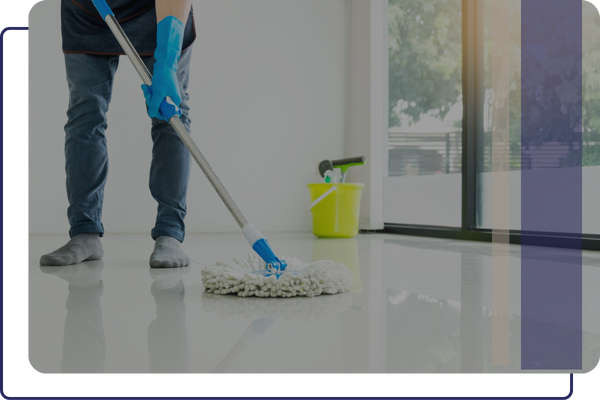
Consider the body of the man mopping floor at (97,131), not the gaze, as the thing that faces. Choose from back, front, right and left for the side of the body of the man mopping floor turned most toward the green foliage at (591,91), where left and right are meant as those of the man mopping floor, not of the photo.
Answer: left

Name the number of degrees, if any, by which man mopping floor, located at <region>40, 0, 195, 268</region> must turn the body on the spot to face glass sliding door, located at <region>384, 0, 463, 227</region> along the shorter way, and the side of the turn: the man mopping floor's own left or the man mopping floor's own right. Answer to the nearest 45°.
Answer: approximately 135° to the man mopping floor's own left

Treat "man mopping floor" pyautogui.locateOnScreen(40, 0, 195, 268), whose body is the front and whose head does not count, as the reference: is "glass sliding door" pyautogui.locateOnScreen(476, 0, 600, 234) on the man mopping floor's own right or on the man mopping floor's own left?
on the man mopping floor's own left

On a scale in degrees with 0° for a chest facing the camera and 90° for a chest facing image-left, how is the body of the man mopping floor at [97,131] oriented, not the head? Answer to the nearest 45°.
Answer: approximately 0°
